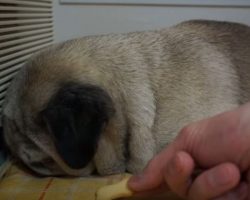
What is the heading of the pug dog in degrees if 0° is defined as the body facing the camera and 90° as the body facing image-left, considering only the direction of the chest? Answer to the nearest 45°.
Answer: approximately 90°

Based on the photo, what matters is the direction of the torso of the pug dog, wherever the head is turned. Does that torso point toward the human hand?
no
